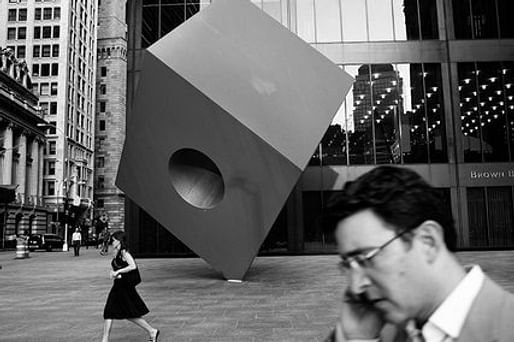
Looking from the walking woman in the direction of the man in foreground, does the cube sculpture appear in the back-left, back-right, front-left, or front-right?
back-left

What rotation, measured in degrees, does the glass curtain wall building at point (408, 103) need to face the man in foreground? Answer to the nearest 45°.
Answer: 0° — it already faces them

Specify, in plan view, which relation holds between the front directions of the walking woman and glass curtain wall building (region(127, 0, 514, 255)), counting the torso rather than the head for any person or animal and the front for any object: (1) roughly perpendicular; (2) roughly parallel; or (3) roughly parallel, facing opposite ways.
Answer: roughly perpendicular

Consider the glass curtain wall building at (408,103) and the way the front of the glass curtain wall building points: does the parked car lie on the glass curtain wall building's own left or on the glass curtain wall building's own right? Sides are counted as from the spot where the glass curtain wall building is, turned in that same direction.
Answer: on the glass curtain wall building's own right

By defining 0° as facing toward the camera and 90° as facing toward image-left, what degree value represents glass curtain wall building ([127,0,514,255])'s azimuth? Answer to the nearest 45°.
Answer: approximately 0°

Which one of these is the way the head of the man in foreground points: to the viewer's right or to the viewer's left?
to the viewer's left

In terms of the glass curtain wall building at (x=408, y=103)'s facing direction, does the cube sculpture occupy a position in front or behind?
in front

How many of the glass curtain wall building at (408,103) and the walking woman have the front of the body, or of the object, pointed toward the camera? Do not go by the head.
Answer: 1

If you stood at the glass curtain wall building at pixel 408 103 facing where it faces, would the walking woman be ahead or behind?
ahead
